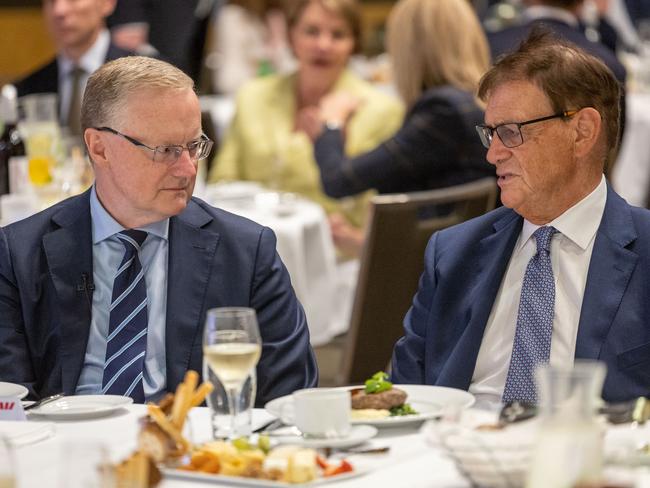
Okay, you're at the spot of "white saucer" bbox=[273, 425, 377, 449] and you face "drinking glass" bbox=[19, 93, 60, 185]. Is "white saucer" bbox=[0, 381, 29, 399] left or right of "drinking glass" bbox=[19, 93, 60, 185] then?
left

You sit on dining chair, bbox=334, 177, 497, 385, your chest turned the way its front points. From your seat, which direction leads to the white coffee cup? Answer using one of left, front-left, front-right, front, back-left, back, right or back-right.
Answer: back-left

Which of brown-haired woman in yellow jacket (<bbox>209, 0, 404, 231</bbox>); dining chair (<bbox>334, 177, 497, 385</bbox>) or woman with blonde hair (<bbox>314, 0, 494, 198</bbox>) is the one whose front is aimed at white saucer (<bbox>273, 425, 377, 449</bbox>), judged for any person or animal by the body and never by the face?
the brown-haired woman in yellow jacket

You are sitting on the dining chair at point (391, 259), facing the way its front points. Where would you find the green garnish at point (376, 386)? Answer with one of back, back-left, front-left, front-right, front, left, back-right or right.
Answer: back-left

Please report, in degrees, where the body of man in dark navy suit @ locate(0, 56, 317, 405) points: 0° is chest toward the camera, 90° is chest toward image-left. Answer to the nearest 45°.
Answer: approximately 0°

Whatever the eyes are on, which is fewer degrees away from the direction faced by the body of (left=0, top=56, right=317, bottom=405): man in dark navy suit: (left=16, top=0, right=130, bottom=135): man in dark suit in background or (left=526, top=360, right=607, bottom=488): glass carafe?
the glass carafe

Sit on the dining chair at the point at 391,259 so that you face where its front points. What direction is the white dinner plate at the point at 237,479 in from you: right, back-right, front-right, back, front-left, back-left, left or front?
back-left

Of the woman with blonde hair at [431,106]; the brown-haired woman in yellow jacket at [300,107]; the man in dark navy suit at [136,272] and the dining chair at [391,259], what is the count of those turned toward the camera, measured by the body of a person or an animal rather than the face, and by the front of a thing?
2

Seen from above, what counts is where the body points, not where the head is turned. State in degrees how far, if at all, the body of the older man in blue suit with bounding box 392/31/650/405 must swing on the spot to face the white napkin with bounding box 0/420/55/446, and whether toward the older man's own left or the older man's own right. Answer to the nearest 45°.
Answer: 0° — they already face it

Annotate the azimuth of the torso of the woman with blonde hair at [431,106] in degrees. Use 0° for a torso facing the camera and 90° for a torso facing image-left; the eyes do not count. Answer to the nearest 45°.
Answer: approximately 135°

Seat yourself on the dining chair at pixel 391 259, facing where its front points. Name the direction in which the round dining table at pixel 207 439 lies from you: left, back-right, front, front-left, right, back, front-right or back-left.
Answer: back-left

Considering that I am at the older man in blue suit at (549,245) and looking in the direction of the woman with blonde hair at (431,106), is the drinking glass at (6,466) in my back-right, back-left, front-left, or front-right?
back-left

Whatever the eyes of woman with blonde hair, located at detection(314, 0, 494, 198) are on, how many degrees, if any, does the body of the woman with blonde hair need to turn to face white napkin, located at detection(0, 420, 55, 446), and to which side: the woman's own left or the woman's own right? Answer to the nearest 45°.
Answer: approximately 135° to the woman's own left

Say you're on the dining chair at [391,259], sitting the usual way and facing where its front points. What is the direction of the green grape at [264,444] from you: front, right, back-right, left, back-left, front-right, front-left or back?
back-left

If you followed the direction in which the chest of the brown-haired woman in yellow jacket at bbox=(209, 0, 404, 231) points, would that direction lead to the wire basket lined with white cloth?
yes
